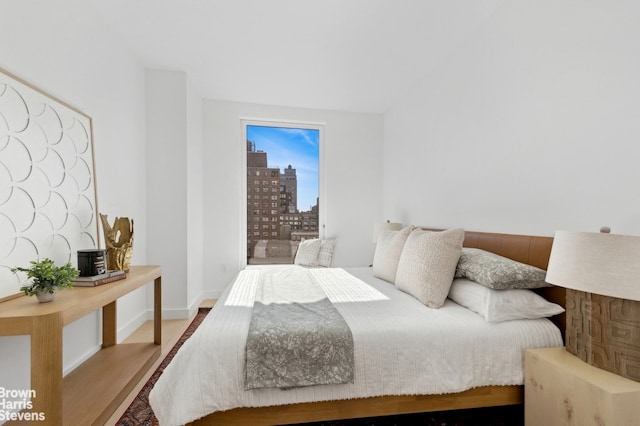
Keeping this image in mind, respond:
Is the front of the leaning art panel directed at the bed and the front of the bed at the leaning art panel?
yes

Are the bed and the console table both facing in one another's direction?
yes

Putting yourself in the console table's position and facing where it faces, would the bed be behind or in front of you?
in front

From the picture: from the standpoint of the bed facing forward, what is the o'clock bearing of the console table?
The console table is roughly at 12 o'clock from the bed.

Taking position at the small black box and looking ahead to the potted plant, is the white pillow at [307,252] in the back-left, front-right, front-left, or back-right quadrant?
back-left

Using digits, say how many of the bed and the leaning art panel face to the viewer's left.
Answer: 1

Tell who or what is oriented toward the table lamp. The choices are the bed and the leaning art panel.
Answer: the leaning art panel

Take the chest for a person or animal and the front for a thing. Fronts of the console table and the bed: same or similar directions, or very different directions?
very different directions

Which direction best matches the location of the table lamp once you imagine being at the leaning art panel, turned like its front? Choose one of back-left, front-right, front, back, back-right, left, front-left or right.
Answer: front

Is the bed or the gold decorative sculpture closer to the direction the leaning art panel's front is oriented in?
the bed

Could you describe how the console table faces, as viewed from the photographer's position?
facing the viewer and to the right of the viewer

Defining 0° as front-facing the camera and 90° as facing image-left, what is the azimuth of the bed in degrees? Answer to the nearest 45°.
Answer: approximately 90°

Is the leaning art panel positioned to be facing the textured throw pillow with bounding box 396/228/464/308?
yes

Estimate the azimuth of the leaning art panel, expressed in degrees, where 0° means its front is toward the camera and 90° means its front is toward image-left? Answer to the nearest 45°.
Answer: approximately 315°

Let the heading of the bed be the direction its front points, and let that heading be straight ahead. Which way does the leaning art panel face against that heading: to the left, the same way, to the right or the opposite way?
the opposite way

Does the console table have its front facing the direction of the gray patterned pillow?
yes
